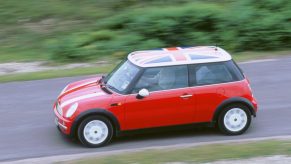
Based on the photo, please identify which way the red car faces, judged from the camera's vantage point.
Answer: facing to the left of the viewer
